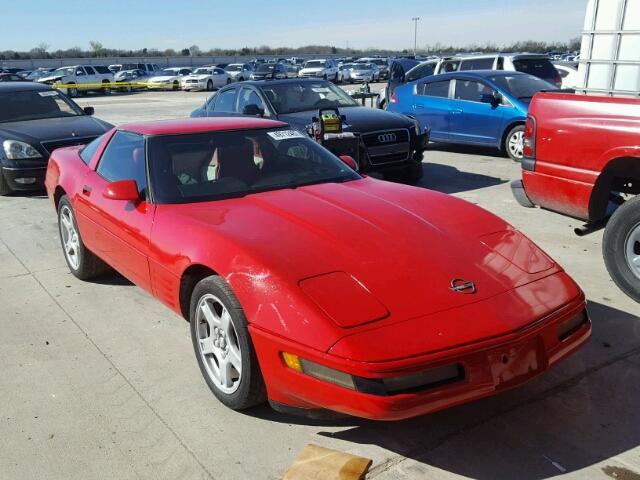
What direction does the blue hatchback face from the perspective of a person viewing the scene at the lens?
facing the viewer and to the right of the viewer

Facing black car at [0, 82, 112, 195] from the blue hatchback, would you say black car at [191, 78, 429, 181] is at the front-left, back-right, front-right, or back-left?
front-left

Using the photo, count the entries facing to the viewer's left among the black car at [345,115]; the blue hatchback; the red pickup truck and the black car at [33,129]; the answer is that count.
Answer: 0

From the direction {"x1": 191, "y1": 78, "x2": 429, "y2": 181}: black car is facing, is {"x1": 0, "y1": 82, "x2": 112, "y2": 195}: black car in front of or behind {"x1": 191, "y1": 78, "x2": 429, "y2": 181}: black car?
behind

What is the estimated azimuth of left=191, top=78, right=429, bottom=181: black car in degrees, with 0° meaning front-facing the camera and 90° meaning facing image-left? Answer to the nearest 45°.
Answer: approximately 315°

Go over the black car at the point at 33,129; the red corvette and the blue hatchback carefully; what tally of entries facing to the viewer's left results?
0

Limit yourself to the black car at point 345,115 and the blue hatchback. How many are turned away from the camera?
0

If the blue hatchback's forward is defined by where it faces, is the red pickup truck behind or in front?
in front

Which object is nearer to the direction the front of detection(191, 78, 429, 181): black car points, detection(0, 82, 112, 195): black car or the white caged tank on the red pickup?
the white caged tank on the red pickup

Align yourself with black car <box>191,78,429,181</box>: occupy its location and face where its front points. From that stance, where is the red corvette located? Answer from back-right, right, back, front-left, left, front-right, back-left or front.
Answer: front-right

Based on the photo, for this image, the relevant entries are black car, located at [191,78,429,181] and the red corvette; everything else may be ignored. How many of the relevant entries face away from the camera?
0

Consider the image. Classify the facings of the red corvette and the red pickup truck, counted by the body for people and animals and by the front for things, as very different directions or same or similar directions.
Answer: same or similar directions

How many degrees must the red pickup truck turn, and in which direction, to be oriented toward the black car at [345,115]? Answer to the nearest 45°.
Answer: approximately 180°
